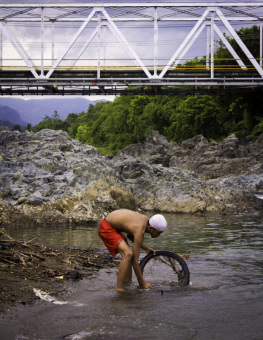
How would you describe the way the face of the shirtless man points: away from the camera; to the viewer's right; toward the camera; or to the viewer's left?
to the viewer's right

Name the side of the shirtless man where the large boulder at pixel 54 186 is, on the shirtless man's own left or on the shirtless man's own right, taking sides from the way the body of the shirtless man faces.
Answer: on the shirtless man's own left

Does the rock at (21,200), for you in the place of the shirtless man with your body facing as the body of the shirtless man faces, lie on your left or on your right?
on your left

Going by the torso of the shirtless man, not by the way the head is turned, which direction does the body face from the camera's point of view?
to the viewer's right
